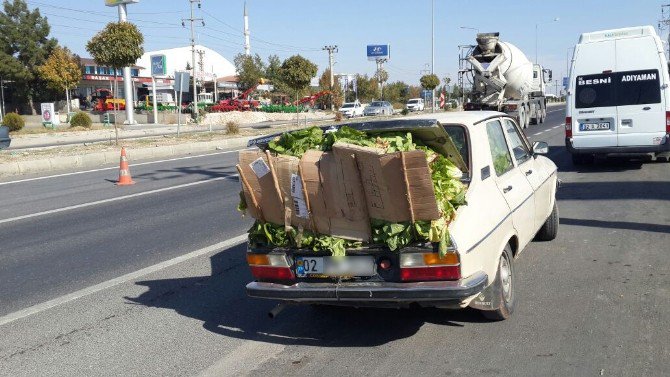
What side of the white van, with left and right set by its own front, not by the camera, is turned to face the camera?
back

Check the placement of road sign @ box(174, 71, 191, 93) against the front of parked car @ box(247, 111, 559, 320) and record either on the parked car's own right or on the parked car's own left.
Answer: on the parked car's own left

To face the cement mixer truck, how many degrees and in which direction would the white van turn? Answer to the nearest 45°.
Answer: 0° — it already faces it

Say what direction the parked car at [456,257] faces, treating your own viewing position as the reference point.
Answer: facing away from the viewer and to the right of the viewer

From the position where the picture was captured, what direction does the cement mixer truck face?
facing away from the viewer and to the right of the viewer

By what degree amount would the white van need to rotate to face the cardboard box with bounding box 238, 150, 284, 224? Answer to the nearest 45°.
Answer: approximately 180°

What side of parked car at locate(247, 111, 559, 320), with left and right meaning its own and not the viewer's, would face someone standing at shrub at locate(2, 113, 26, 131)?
left
